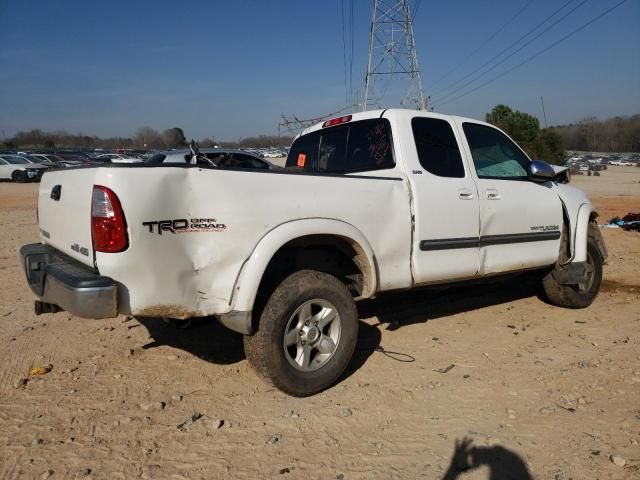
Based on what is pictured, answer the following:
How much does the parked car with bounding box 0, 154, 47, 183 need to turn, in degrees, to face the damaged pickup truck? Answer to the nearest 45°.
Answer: approximately 45° to its right

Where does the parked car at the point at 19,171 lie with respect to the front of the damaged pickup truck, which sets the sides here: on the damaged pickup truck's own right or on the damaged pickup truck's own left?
on the damaged pickup truck's own left

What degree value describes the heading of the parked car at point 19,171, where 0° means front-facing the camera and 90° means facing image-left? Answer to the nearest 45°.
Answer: approximately 315°

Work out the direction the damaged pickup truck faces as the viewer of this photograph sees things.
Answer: facing away from the viewer and to the right of the viewer
